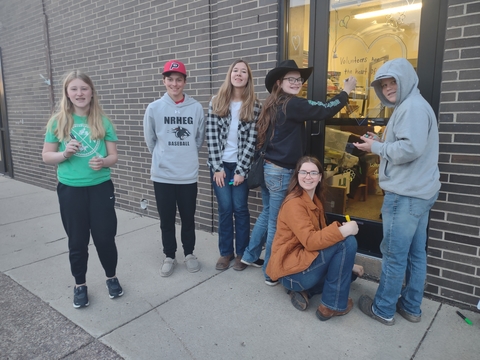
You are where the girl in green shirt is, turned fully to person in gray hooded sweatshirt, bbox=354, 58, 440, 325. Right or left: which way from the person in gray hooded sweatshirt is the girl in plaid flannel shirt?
left

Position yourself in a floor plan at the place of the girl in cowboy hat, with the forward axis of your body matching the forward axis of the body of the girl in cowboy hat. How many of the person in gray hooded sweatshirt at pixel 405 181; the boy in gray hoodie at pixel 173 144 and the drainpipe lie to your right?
1

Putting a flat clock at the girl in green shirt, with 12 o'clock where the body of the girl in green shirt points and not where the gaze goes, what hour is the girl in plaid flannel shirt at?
The girl in plaid flannel shirt is roughly at 9 o'clock from the girl in green shirt.

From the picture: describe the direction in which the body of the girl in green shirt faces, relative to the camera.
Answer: toward the camera

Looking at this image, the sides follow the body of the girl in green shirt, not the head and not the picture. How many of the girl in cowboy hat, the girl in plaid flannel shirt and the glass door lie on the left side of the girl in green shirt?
3

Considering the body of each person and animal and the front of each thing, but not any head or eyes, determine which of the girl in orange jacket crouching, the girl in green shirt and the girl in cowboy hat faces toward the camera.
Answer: the girl in green shirt

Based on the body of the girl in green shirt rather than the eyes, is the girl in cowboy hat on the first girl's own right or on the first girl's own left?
on the first girl's own left

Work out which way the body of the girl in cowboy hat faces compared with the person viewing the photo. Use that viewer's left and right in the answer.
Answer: facing away from the viewer and to the right of the viewer

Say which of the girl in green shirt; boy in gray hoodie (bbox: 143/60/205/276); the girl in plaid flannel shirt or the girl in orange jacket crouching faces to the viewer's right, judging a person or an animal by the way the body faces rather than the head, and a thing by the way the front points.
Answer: the girl in orange jacket crouching

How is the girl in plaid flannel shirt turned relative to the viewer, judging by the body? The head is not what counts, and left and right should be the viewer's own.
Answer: facing the viewer

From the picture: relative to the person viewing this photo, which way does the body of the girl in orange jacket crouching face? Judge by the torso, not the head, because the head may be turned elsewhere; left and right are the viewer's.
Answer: facing to the right of the viewer

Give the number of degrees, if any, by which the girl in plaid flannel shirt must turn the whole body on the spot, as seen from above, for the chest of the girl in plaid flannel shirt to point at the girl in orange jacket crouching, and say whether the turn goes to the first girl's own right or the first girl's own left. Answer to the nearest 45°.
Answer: approximately 45° to the first girl's own left
